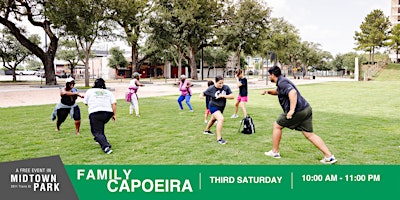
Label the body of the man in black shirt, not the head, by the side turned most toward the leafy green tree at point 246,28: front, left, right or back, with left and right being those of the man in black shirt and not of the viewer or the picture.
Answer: right

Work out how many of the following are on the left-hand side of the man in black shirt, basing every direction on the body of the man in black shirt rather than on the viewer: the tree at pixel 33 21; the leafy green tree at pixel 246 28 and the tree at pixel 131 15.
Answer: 0

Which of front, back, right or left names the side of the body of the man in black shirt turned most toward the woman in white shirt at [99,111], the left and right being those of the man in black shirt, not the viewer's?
front

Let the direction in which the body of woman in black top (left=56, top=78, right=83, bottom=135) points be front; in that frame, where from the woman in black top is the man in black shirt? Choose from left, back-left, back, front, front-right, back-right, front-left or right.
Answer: front

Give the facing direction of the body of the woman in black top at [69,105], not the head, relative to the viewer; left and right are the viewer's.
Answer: facing the viewer and to the right of the viewer

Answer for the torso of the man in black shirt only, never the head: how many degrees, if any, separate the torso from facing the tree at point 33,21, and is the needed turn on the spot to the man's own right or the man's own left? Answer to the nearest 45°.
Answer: approximately 45° to the man's own right

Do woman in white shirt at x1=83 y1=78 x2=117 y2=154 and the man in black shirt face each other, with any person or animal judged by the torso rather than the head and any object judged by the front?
no

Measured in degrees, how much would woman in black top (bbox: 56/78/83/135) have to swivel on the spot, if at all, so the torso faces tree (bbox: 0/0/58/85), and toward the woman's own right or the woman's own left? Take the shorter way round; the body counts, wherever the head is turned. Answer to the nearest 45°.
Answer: approximately 135° to the woman's own left

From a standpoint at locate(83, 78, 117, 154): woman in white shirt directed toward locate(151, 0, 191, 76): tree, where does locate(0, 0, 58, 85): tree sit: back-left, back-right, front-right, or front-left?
front-left

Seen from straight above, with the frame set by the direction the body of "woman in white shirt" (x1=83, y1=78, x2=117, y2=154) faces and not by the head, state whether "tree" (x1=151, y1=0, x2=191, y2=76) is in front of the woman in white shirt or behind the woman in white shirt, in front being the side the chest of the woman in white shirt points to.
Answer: in front

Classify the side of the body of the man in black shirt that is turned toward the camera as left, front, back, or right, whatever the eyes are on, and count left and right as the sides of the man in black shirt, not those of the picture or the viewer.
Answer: left

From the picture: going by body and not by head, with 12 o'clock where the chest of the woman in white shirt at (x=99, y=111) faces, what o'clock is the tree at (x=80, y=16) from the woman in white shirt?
The tree is roughly at 12 o'clock from the woman in white shirt.

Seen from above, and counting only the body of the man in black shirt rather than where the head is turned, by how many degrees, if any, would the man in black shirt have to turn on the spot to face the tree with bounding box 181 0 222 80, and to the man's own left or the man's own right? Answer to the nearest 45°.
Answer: approximately 90° to the man's own right

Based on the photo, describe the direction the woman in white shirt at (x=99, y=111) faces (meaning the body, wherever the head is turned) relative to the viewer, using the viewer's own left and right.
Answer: facing away from the viewer

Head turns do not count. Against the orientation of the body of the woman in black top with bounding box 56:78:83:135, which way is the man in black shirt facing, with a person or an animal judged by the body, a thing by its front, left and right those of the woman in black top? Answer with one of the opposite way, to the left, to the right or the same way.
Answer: the opposite way

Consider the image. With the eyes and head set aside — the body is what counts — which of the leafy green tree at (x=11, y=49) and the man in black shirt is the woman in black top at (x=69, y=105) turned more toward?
the man in black shirt
